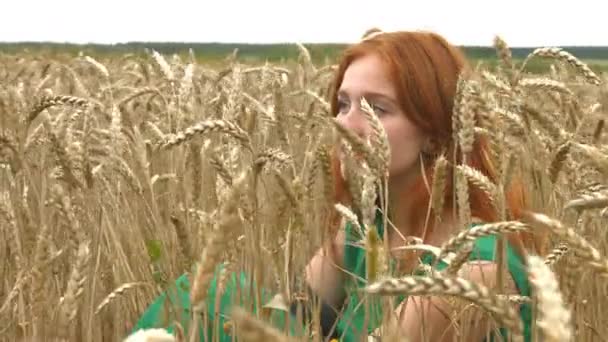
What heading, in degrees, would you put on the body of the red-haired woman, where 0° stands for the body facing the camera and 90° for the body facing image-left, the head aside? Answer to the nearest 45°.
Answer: approximately 45°

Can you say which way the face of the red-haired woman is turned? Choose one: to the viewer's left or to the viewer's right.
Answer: to the viewer's left
